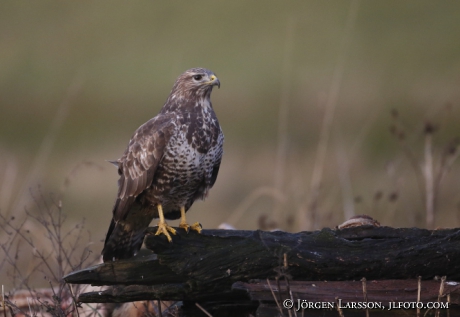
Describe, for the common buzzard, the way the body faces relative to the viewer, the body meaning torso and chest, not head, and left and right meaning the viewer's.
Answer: facing the viewer and to the right of the viewer
